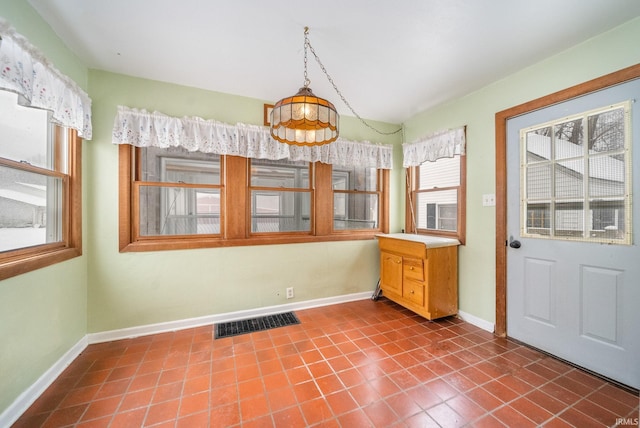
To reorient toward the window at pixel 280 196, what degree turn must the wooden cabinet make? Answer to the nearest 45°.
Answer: approximately 45° to its right

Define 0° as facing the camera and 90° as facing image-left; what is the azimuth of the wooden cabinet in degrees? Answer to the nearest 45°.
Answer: approximately 45°

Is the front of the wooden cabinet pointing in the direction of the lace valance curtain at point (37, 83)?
yes

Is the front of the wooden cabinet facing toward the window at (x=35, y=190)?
yes

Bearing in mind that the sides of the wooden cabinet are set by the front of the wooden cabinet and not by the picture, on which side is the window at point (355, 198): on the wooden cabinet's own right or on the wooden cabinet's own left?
on the wooden cabinet's own right
